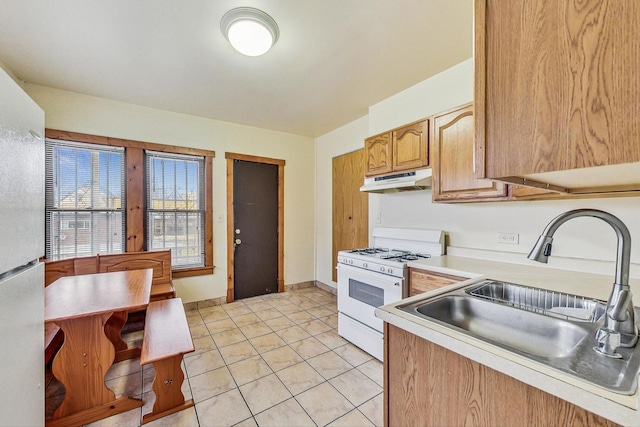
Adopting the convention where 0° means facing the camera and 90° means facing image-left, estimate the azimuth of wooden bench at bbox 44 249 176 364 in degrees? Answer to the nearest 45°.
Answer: approximately 0°

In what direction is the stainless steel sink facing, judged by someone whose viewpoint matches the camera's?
facing away from the viewer and to the left of the viewer

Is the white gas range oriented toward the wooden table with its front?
yes

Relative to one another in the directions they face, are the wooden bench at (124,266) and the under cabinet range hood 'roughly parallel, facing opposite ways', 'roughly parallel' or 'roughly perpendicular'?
roughly perpendicular

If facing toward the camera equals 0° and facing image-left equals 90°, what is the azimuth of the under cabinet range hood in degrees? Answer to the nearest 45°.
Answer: approximately 45°

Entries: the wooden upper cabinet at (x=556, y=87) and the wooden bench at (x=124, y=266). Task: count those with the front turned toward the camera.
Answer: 1

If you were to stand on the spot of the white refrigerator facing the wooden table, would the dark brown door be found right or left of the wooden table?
right

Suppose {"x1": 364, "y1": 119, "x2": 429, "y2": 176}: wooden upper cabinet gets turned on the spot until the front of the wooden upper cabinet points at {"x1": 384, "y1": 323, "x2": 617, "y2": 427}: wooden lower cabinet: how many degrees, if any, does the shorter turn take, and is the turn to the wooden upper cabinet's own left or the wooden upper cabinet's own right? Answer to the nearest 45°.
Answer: approximately 45° to the wooden upper cabinet's own left

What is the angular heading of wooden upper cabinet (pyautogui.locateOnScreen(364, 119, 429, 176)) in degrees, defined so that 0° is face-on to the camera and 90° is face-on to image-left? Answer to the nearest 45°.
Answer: approximately 45°
